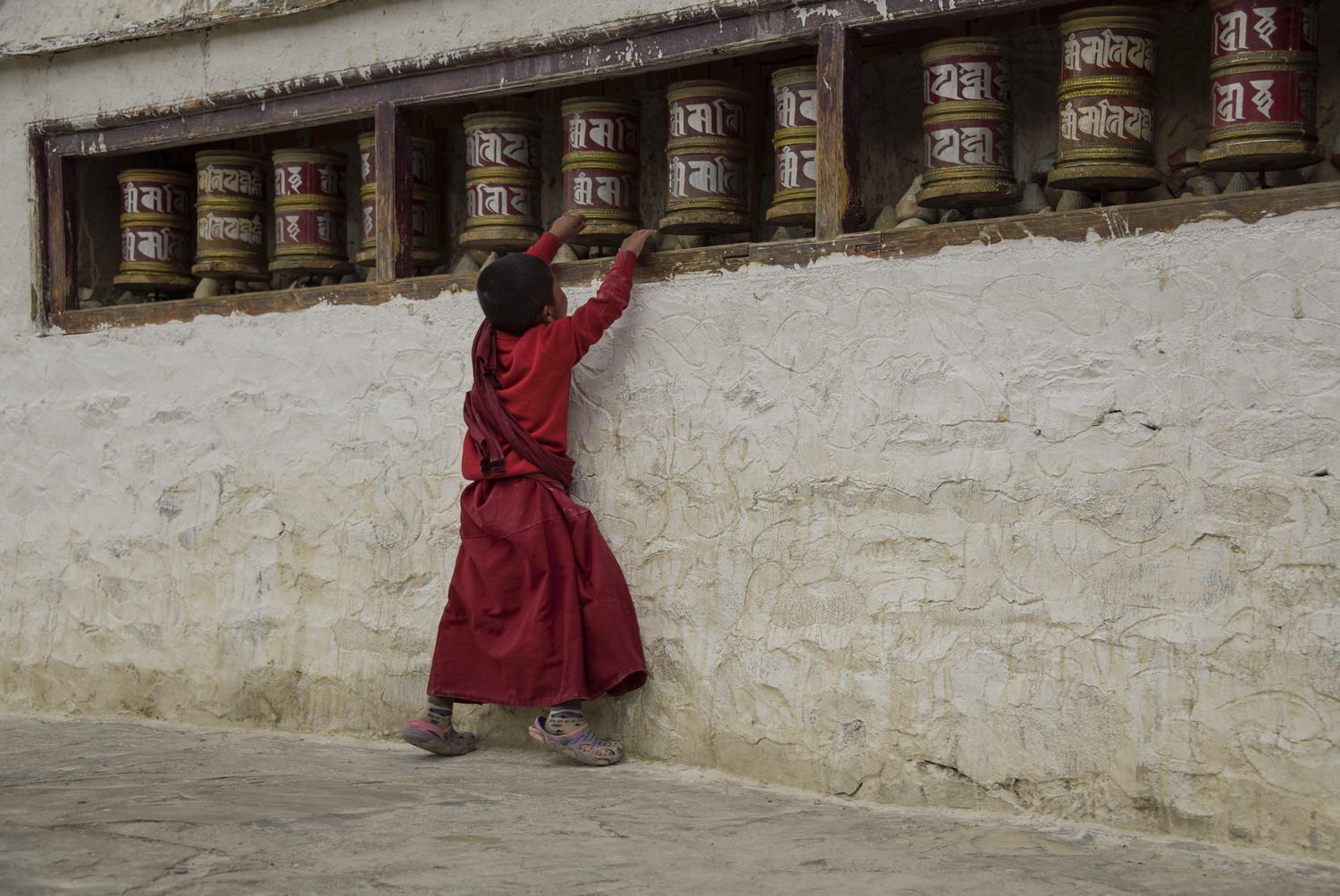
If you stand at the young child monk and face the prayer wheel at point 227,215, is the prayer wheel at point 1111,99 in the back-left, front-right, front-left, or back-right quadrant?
back-right

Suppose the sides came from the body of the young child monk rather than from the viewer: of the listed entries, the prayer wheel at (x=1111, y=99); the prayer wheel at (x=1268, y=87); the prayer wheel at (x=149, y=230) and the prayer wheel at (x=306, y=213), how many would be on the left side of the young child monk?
2

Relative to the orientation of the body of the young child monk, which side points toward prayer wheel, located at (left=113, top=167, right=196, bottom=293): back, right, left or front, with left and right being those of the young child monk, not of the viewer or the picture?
left

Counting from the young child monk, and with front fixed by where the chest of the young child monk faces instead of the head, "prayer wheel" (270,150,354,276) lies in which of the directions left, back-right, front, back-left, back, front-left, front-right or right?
left

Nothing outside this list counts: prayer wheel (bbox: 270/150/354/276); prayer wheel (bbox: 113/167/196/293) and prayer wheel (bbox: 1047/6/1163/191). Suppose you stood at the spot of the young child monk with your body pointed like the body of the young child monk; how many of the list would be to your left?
2

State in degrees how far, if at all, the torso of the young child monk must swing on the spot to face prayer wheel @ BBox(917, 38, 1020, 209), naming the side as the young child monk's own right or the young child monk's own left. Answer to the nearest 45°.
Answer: approximately 45° to the young child monk's own right

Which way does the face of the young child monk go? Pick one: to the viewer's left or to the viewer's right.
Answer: to the viewer's right

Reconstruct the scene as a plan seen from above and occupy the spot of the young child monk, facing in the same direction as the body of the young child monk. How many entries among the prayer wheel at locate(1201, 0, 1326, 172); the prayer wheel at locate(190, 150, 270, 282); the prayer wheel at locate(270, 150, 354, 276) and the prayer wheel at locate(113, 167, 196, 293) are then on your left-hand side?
3

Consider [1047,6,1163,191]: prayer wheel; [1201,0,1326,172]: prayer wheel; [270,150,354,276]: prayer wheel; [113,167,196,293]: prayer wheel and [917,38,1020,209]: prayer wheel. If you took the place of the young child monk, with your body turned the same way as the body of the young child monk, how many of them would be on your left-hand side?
2

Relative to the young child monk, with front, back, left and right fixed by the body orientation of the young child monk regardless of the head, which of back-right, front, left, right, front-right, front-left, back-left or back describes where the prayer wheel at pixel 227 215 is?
left

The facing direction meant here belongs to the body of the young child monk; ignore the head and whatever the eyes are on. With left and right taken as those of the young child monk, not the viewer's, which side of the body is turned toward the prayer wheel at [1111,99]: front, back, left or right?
right

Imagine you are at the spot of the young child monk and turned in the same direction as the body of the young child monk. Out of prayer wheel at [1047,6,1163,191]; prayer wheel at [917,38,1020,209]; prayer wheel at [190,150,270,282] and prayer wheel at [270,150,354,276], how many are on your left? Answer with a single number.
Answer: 2

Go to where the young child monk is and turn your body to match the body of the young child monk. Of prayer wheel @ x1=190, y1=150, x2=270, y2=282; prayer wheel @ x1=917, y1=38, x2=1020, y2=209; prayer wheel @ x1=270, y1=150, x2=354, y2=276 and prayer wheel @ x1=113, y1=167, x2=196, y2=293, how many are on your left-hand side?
3

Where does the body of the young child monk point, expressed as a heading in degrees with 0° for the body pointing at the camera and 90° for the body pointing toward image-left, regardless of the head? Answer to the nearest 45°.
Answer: approximately 225°
